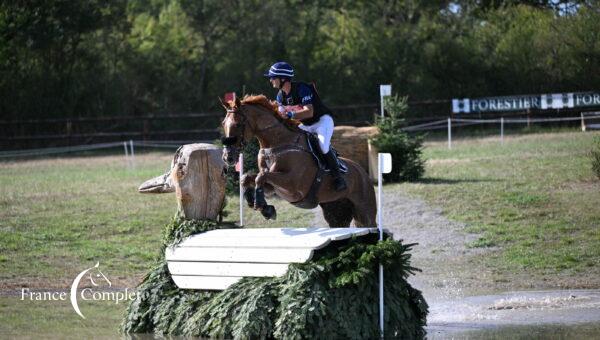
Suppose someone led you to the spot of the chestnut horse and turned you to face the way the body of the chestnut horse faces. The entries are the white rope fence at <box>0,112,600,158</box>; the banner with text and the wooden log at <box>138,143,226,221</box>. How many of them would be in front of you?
1

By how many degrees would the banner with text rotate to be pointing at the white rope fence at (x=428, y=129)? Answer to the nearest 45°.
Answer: approximately 45° to its right

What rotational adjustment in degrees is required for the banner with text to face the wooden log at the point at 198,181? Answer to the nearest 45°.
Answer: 0° — it already faces it

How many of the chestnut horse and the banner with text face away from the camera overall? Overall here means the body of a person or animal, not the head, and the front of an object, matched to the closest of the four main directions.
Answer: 0

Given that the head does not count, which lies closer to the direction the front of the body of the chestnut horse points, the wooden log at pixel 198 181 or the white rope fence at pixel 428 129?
the wooden log

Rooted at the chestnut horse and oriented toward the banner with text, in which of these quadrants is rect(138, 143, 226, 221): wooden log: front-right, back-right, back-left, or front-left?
back-left

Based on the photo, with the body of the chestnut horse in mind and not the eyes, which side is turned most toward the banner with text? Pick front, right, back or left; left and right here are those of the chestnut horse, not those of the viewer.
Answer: back

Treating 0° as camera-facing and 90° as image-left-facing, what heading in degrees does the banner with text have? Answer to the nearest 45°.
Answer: approximately 0°

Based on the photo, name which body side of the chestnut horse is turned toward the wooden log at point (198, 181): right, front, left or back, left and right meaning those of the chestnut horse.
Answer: front

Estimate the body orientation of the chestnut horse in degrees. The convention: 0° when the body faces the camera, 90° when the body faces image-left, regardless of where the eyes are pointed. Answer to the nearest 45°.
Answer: approximately 45°

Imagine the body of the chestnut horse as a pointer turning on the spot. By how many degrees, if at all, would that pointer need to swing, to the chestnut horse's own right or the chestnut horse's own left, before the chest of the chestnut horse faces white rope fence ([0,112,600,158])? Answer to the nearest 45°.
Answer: approximately 135° to the chestnut horse's own right
